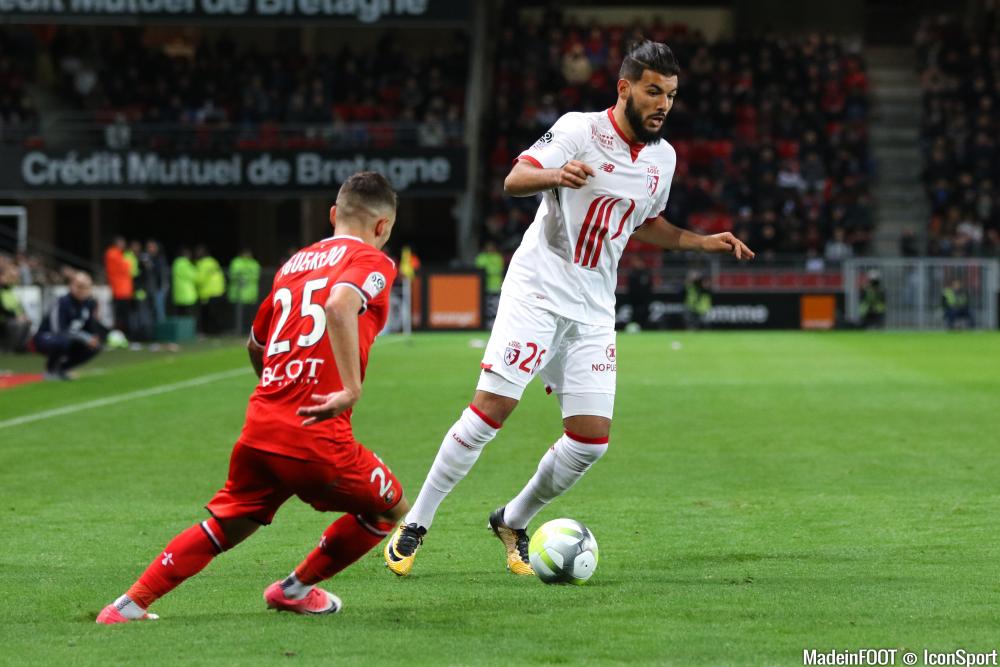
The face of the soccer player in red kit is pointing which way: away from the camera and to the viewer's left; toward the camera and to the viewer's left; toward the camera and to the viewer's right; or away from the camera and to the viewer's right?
away from the camera and to the viewer's right

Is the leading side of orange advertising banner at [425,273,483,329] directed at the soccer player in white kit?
yes

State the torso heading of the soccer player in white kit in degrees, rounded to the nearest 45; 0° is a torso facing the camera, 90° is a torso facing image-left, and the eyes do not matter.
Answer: approximately 315°

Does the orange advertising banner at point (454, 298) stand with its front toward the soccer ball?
yes
